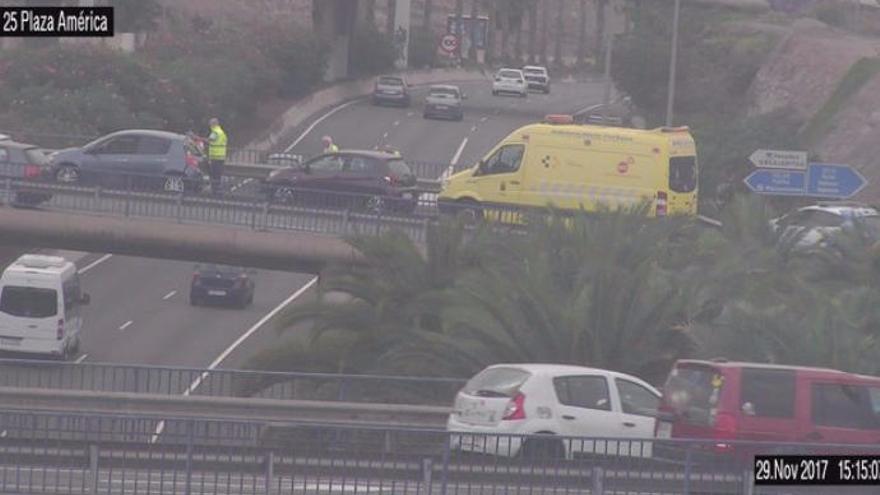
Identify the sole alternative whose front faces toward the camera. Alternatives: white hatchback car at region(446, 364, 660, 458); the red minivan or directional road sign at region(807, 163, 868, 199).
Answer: the directional road sign

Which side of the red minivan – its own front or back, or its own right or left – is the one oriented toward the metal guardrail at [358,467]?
back

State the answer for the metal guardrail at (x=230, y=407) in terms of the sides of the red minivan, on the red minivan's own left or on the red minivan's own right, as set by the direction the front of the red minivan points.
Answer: on the red minivan's own left

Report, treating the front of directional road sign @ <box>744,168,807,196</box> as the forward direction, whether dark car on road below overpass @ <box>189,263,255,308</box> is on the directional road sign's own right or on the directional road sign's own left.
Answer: on the directional road sign's own right

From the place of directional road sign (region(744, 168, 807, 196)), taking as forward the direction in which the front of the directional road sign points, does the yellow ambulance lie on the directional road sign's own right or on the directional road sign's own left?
on the directional road sign's own right

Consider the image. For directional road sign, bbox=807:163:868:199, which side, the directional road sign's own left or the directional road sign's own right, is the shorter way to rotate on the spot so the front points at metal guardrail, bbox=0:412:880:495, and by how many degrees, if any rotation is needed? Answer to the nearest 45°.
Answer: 0° — it already faces it

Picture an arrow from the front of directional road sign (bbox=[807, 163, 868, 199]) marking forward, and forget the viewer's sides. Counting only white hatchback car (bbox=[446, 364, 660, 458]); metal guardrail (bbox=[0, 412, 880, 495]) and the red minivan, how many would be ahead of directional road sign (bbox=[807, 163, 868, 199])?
3

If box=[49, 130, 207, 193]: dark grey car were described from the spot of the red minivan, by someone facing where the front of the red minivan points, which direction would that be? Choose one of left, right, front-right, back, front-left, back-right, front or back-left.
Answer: left

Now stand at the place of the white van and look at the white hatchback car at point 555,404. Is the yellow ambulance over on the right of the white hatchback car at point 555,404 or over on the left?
left

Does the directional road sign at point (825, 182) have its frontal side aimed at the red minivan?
yes

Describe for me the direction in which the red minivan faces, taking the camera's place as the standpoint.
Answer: facing away from the viewer and to the right of the viewer

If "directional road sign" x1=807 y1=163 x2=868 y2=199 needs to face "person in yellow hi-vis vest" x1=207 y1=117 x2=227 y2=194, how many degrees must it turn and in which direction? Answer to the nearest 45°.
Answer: approximately 90° to its right
